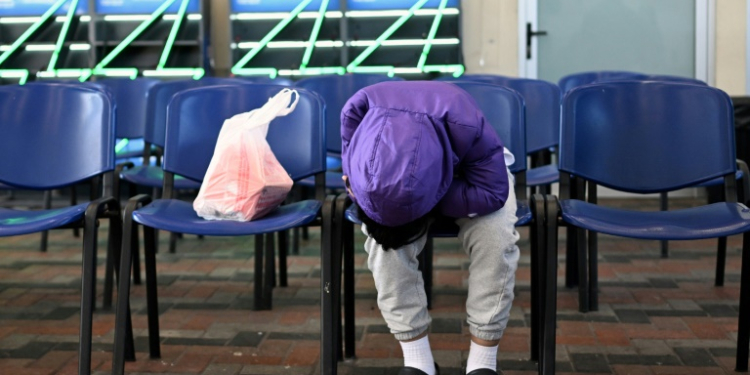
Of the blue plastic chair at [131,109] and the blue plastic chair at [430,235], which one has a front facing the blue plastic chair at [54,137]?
the blue plastic chair at [131,109]

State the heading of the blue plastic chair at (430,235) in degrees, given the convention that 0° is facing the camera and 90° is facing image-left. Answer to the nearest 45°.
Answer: approximately 0°

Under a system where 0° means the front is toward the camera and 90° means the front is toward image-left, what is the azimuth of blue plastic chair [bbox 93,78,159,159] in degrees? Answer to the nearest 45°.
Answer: approximately 0°

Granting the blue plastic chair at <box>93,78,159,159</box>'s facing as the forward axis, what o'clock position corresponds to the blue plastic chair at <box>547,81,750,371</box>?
the blue plastic chair at <box>547,81,750,371</box> is roughly at 11 o'clock from the blue plastic chair at <box>93,78,159,159</box>.
